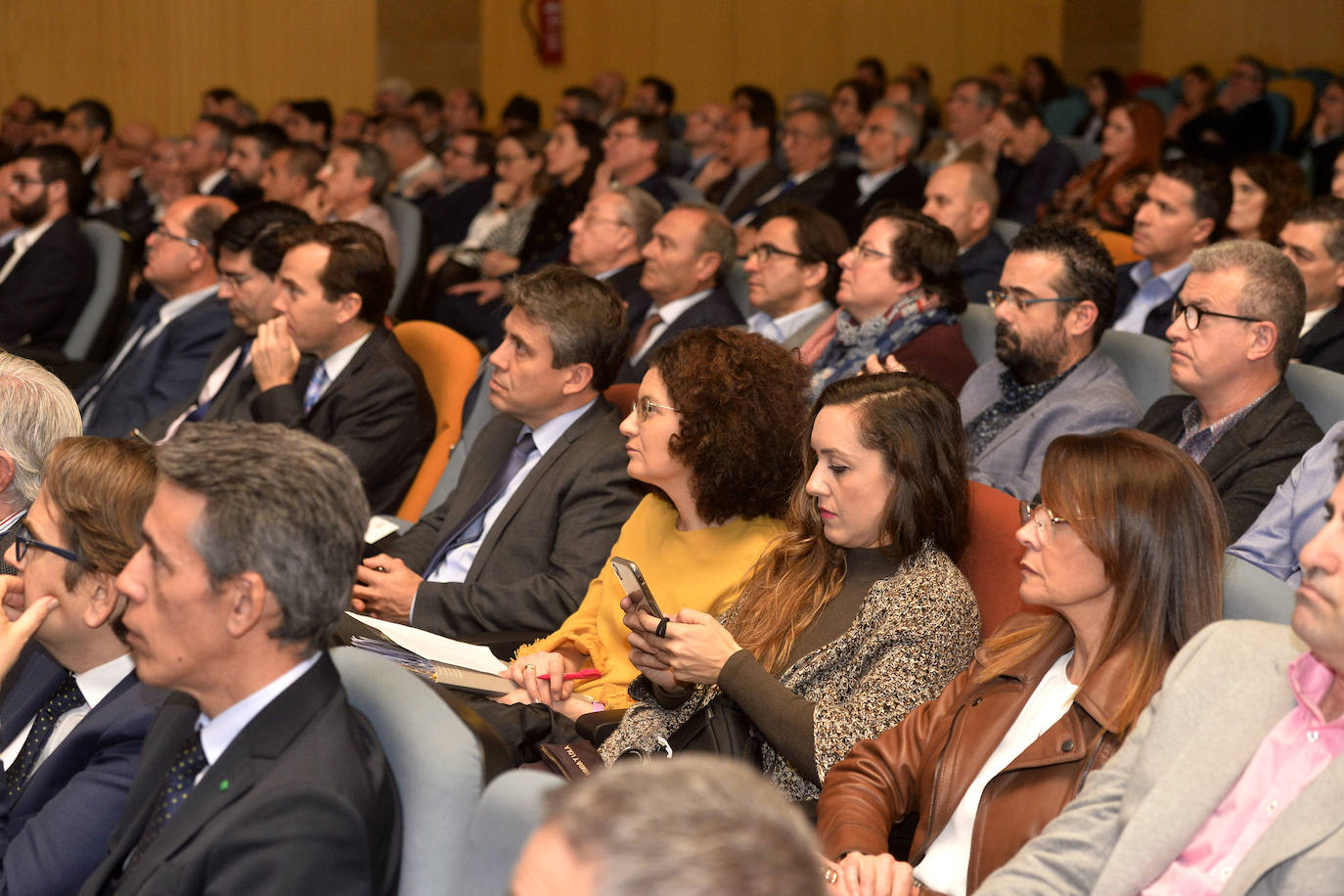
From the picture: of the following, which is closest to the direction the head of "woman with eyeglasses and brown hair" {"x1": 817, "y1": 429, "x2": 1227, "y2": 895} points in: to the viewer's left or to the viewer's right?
to the viewer's left

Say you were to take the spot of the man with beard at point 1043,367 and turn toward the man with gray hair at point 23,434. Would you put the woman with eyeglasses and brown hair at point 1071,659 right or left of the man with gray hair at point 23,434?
left

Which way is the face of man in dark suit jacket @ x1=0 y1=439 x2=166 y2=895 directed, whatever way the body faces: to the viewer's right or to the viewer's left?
to the viewer's left

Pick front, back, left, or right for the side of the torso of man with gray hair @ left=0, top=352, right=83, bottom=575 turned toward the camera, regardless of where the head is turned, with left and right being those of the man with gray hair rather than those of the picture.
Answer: left

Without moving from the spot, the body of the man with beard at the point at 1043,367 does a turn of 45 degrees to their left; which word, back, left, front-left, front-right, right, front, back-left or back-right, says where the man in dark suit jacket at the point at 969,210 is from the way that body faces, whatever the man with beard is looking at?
back
